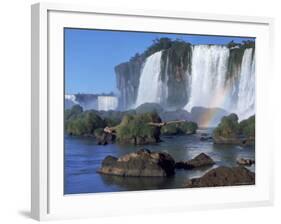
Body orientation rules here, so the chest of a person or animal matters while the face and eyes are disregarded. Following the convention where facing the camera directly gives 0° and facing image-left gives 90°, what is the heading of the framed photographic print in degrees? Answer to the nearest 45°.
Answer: approximately 315°
